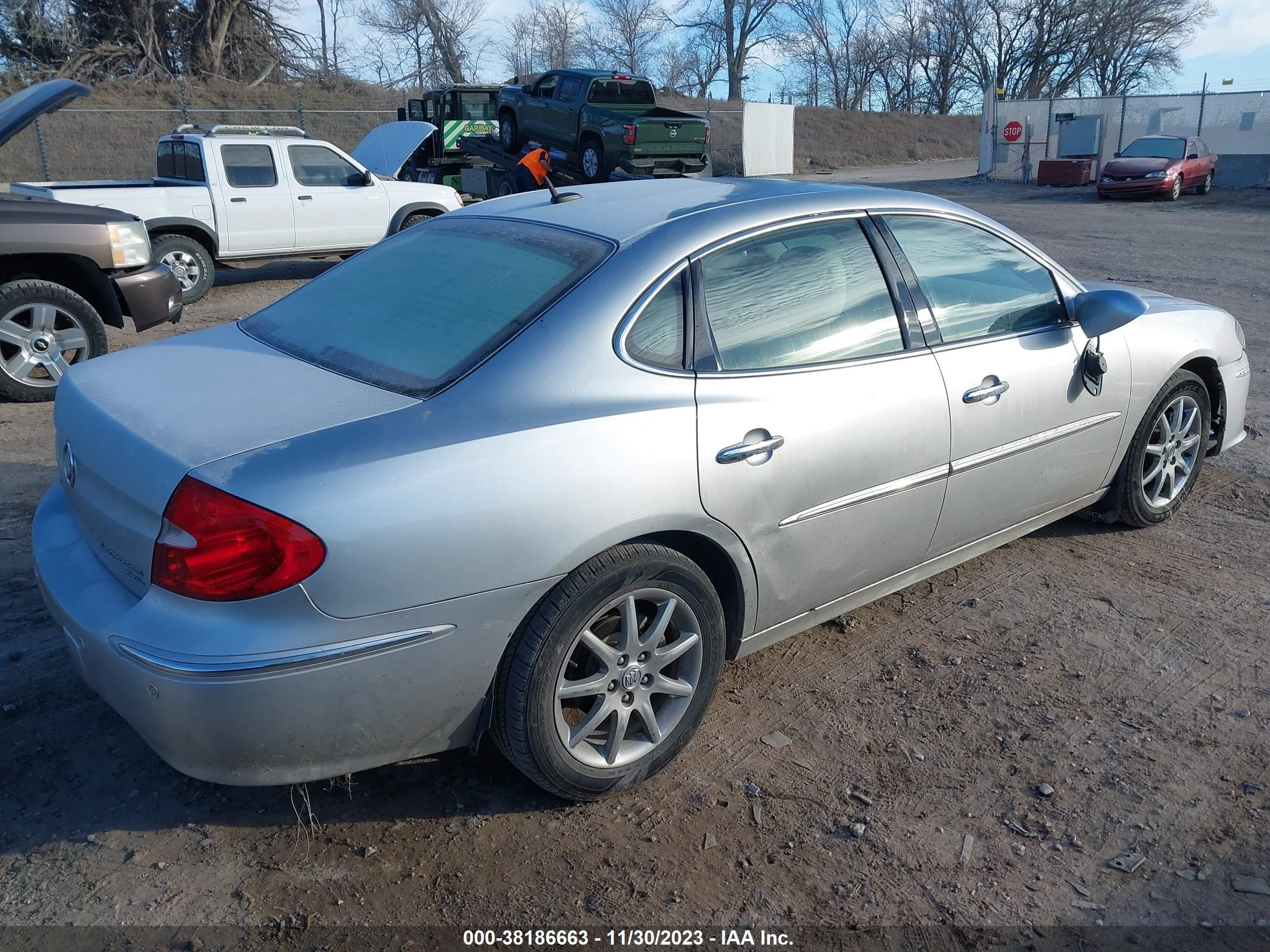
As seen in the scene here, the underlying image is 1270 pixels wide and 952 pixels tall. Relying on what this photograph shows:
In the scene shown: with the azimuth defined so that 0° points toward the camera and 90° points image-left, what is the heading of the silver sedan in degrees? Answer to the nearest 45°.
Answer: approximately 225°

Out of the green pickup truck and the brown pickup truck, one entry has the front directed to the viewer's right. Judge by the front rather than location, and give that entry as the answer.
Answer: the brown pickup truck

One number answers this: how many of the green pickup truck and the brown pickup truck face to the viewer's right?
1

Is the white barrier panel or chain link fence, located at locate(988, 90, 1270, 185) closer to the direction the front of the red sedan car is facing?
the white barrier panel

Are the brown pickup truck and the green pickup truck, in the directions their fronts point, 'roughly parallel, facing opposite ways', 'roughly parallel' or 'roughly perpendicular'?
roughly perpendicular

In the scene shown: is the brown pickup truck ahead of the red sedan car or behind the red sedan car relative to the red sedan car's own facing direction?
ahead

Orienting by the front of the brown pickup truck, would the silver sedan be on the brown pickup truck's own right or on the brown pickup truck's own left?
on the brown pickup truck's own right

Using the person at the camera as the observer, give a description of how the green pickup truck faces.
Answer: facing away from the viewer and to the left of the viewer

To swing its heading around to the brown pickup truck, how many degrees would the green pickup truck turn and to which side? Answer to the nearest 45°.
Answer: approximately 135° to its left

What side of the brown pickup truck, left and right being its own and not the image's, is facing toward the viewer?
right

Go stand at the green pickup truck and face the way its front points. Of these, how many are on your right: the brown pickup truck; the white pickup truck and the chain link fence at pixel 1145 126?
1

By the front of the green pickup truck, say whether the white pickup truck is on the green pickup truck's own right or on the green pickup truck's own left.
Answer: on the green pickup truck's own left

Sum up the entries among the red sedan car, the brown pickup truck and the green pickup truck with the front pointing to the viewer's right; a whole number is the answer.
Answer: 1

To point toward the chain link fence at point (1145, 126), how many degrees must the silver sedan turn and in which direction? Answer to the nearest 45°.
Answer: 0° — it already faces it
